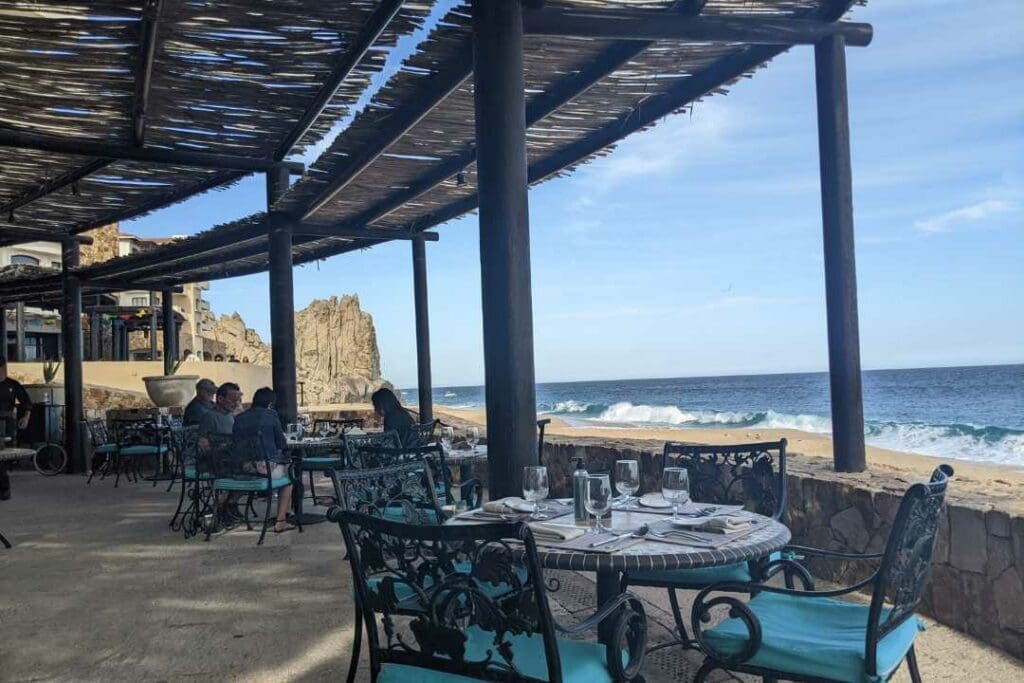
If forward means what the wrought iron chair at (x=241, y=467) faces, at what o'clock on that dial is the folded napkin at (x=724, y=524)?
The folded napkin is roughly at 4 o'clock from the wrought iron chair.

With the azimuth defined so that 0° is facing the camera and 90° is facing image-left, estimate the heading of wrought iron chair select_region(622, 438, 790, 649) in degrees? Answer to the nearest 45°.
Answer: approximately 45°

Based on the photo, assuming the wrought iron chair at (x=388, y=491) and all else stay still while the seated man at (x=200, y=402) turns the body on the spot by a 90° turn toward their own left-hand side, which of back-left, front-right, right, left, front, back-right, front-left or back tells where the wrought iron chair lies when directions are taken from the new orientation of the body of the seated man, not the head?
back

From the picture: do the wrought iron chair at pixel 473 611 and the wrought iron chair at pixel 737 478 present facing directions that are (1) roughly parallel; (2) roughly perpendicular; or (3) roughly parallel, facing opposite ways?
roughly parallel, facing opposite ways

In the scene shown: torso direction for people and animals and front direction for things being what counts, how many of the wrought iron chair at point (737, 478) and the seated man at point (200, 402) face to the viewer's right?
1

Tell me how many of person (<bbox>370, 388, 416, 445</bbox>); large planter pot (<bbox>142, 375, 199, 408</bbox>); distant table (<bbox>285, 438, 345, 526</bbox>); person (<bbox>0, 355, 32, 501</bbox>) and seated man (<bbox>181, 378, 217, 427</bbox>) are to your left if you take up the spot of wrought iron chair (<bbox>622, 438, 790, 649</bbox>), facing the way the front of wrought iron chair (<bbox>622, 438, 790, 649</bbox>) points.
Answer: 0

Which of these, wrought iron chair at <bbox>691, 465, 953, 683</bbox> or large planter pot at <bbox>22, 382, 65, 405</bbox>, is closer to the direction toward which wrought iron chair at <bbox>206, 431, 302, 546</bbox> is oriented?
the large planter pot

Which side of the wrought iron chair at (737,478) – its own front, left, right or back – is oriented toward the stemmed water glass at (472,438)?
right

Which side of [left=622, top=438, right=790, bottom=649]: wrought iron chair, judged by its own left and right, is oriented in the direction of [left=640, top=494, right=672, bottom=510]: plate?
front

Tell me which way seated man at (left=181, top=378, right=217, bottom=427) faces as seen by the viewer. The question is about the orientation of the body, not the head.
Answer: to the viewer's right

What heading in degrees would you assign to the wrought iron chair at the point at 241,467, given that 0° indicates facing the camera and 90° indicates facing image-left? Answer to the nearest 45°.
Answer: approximately 225°
